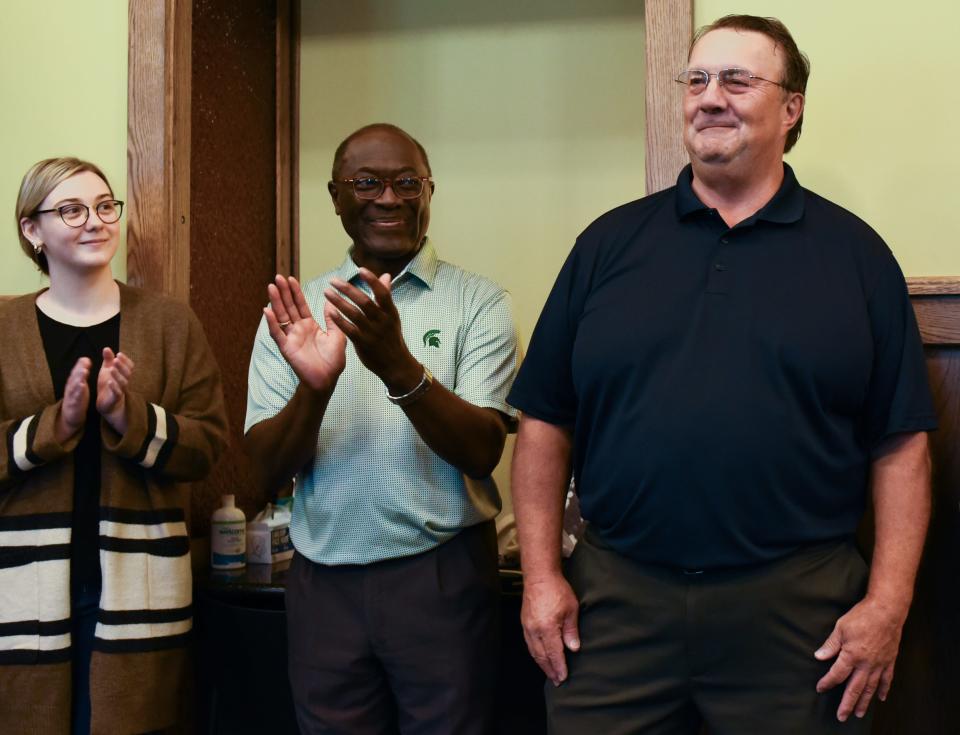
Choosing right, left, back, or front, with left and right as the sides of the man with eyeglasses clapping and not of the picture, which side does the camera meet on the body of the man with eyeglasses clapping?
front

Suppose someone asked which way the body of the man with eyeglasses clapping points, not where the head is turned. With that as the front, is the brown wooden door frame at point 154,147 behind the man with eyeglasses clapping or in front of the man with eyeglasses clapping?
behind

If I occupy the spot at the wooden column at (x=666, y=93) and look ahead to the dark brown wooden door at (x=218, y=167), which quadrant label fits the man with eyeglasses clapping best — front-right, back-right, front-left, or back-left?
front-left

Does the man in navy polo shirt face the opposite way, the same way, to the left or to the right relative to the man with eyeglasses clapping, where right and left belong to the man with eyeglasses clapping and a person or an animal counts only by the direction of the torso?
the same way

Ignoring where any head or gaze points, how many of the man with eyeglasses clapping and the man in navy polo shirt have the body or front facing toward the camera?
2

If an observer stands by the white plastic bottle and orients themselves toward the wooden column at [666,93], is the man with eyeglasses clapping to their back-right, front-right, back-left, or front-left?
front-right

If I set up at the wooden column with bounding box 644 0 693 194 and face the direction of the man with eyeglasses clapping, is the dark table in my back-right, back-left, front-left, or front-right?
front-right

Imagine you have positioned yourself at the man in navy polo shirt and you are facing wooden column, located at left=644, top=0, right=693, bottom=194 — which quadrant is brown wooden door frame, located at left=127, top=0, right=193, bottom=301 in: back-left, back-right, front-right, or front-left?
front-left

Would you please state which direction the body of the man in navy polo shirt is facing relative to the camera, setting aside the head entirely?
toward the camera

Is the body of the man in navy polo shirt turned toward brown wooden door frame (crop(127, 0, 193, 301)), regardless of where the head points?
no

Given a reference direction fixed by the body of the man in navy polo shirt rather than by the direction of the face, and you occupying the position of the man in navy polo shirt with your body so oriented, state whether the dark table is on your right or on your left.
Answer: on your right

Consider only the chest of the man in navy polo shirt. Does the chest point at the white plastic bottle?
no
